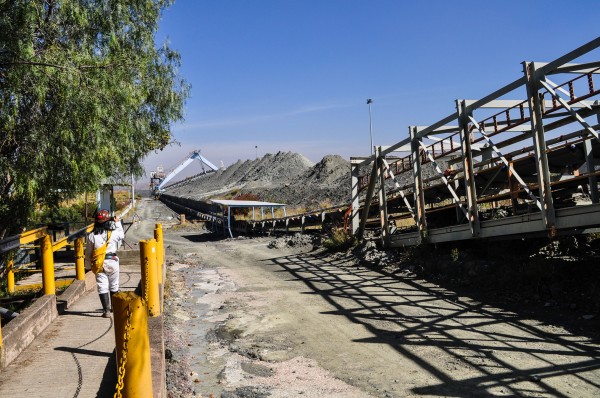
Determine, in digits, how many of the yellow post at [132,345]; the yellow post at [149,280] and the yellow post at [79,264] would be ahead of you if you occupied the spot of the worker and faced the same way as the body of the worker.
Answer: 1

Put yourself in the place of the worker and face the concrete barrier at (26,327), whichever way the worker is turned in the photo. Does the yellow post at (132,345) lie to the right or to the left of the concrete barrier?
left
